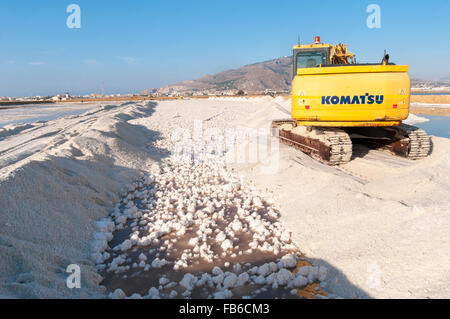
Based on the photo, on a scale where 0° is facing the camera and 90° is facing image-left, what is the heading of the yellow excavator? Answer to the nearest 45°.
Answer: approximately 180°
